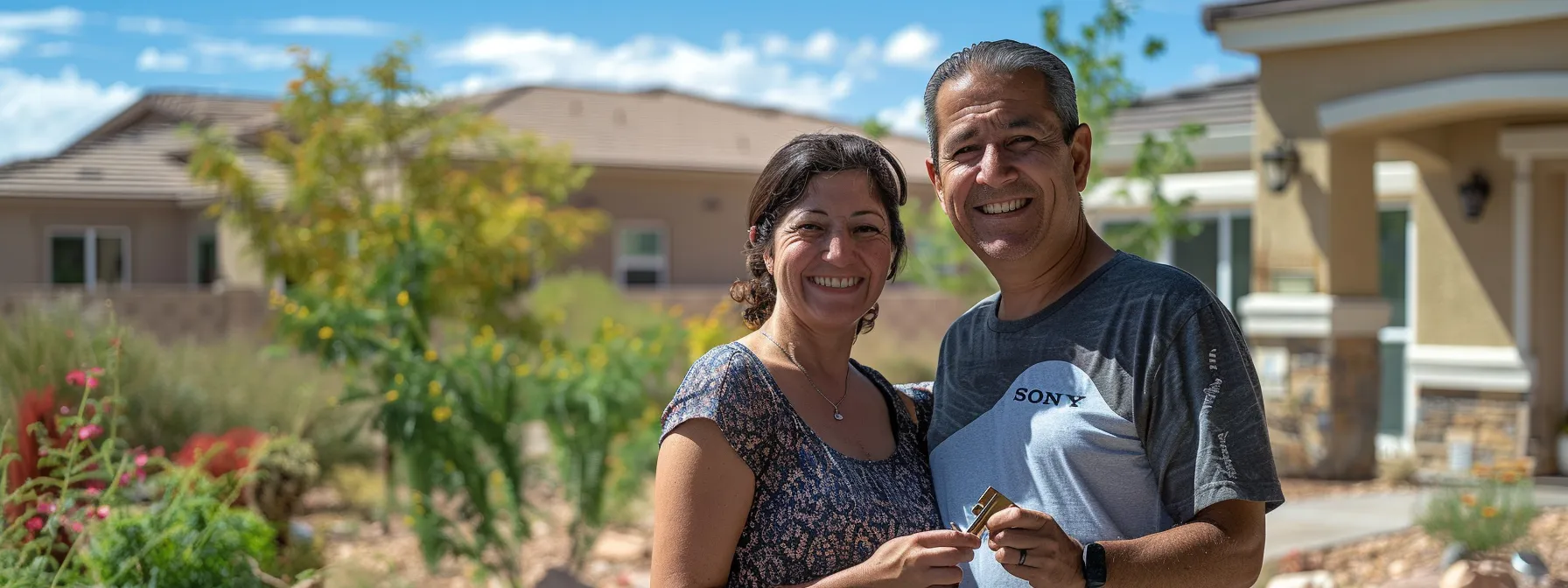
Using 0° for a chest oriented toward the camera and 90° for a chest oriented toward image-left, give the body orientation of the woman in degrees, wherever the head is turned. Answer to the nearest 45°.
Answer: approximately 315°

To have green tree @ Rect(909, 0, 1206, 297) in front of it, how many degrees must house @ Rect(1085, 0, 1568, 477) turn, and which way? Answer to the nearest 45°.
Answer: approximately 45° to its right

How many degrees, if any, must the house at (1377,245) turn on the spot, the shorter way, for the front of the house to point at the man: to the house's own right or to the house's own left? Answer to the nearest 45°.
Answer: approximately 45° to the house's own left

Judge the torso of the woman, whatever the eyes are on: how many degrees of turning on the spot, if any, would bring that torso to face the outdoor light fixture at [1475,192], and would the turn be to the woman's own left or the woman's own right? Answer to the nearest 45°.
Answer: approximately 90° to the woman's own left

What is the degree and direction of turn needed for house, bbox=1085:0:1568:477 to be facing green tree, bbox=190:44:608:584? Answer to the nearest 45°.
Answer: approximately 45° to its right

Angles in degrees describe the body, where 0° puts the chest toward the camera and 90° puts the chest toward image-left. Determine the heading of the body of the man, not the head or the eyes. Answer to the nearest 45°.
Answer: approximately 45°
